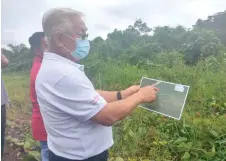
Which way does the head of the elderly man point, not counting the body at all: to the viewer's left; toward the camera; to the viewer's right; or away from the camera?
to the viewer's right

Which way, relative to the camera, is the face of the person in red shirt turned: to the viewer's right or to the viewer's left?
to the viewer's right

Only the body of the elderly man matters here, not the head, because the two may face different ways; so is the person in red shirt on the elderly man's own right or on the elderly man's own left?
on the elderly man's own left

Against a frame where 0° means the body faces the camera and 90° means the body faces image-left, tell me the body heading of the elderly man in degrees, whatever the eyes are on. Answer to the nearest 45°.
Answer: approximately 270°
